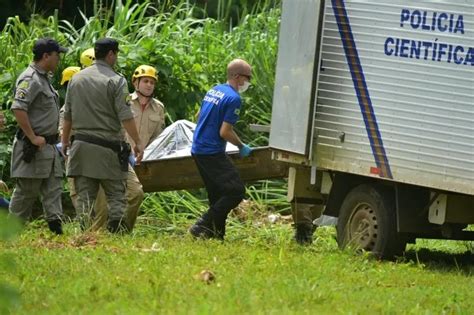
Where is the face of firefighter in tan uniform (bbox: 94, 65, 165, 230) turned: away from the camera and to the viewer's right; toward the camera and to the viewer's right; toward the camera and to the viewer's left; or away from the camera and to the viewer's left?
toward the camera and to the viewer's right

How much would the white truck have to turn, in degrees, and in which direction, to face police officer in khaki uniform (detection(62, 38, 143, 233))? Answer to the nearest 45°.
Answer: approximately 135° to its right

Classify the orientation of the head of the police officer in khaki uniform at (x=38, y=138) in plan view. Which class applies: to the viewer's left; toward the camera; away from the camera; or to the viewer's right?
to the viewer's right

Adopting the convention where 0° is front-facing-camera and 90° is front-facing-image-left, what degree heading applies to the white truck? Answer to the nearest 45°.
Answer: approximately 315°
